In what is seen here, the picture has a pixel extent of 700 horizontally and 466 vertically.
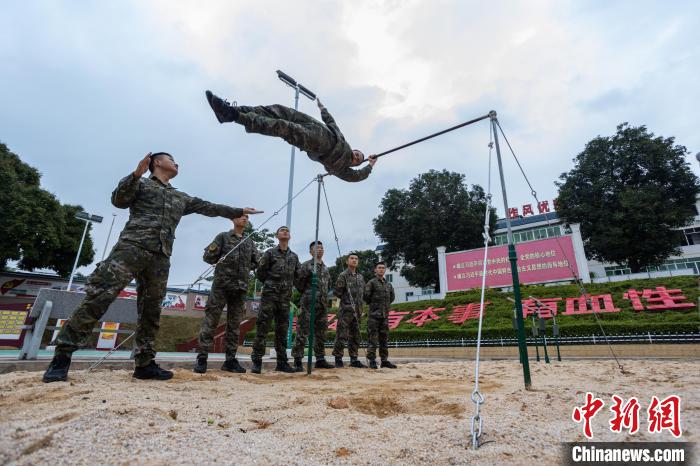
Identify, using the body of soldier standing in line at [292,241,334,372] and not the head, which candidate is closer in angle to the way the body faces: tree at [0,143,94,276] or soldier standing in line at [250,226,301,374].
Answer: the soldier standing in line

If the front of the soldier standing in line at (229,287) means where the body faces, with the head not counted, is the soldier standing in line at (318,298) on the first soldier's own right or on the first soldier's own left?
on the first soldier's own left

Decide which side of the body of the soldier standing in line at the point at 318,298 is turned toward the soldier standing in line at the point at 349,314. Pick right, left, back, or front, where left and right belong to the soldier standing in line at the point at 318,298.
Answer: left

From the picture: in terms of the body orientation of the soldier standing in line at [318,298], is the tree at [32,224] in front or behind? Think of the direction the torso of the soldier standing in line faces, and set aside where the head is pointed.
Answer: behind

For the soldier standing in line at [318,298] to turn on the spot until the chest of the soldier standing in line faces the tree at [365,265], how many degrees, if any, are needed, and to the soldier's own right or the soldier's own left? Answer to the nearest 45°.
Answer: approximately 135° to the soldier's own left

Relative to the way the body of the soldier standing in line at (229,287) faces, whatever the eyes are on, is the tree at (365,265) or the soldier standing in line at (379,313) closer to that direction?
the soldier standing in line

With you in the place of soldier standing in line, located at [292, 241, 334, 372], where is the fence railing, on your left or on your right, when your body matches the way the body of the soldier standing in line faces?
on your left

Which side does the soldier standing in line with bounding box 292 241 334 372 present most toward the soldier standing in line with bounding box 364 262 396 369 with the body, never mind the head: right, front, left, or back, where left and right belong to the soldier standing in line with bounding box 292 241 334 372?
left
